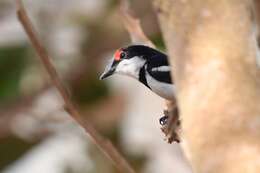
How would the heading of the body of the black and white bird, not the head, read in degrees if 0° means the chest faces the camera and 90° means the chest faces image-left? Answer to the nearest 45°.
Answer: approximately 90°
